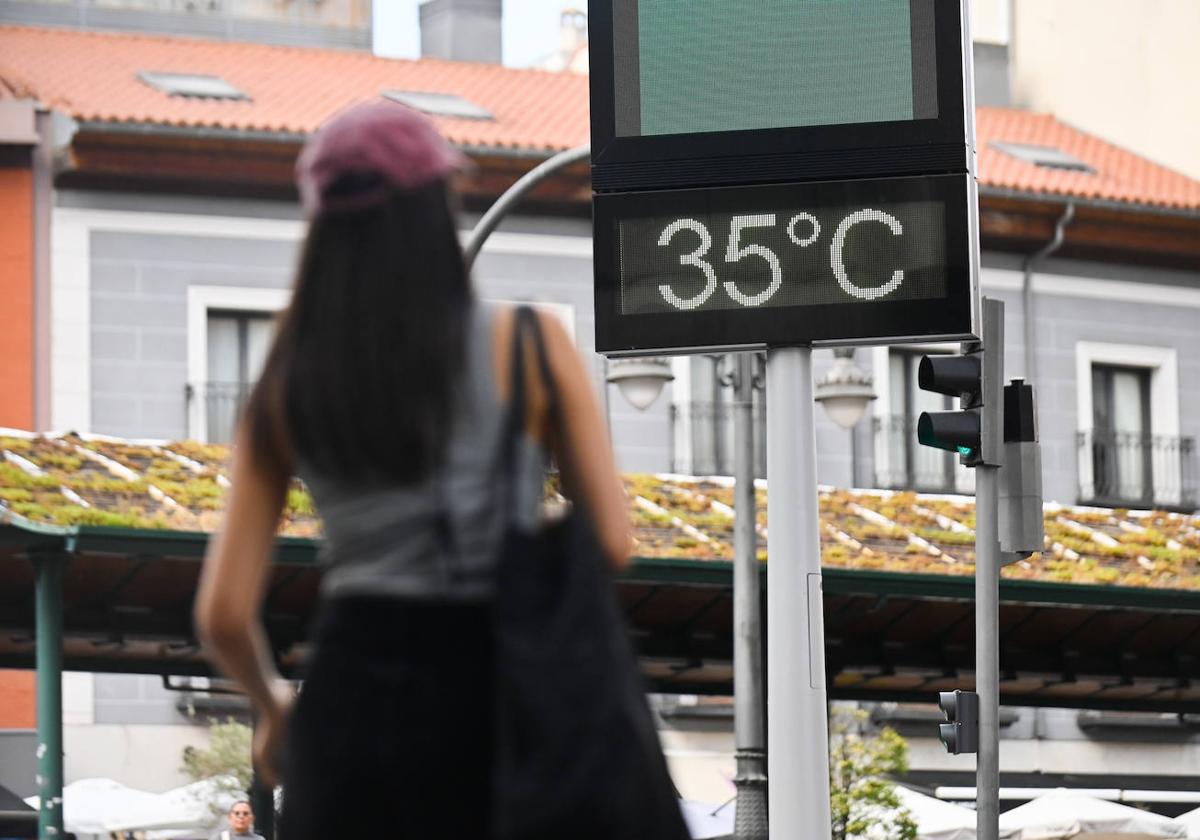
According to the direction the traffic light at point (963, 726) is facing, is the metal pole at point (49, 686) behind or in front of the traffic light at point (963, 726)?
in front

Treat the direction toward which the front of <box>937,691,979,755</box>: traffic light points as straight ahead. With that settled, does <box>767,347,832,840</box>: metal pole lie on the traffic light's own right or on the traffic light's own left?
on the traffic light's own left

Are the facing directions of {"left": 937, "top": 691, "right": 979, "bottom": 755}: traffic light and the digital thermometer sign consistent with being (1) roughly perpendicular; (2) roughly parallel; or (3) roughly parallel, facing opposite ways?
roughly perpendicular

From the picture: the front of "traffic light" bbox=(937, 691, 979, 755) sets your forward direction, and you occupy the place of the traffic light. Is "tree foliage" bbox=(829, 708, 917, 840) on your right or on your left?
on your right

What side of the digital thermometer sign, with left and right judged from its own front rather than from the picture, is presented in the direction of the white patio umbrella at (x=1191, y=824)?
back

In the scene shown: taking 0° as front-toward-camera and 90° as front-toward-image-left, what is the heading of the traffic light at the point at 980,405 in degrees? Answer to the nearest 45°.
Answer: approximately 90°

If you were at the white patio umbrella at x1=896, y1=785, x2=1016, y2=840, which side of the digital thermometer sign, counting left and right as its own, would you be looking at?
back

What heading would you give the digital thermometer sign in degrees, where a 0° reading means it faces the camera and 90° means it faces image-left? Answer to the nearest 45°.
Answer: approximately 0°

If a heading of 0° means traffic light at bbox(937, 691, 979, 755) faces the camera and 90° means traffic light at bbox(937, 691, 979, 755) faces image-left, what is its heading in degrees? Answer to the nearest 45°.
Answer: approximately 90°
